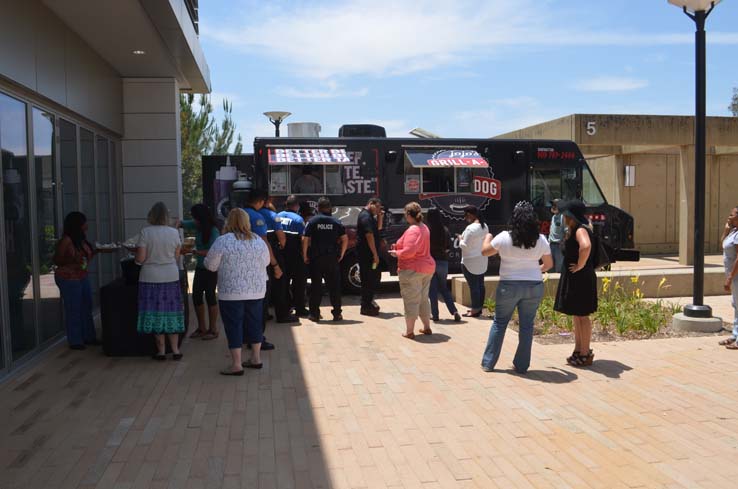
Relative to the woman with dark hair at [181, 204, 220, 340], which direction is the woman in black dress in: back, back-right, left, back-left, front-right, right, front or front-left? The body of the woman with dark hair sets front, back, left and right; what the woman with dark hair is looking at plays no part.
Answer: back-left

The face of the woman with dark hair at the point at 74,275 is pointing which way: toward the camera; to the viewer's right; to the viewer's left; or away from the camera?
to the viewer's right

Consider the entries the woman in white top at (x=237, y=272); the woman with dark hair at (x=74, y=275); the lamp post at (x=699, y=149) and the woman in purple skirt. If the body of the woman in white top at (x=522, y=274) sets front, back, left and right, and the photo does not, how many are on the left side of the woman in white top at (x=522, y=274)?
3

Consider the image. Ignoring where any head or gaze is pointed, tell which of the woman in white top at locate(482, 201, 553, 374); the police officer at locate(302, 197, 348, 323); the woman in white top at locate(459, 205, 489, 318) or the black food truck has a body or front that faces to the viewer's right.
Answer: the black food truck

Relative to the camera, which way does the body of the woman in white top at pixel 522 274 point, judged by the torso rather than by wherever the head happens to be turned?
away from the camera

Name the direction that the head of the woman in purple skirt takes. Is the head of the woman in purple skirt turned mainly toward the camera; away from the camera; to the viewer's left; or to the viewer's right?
away from the camera

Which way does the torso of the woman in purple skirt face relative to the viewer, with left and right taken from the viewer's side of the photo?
facing away from the viewer

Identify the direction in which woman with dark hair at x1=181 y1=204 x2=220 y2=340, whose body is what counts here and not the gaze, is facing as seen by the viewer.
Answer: to the viewer's left

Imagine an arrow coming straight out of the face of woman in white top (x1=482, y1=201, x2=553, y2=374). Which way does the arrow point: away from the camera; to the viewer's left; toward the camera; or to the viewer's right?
away from the camera

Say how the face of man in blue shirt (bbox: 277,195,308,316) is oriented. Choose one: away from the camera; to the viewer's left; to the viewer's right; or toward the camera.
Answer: away from the camera
